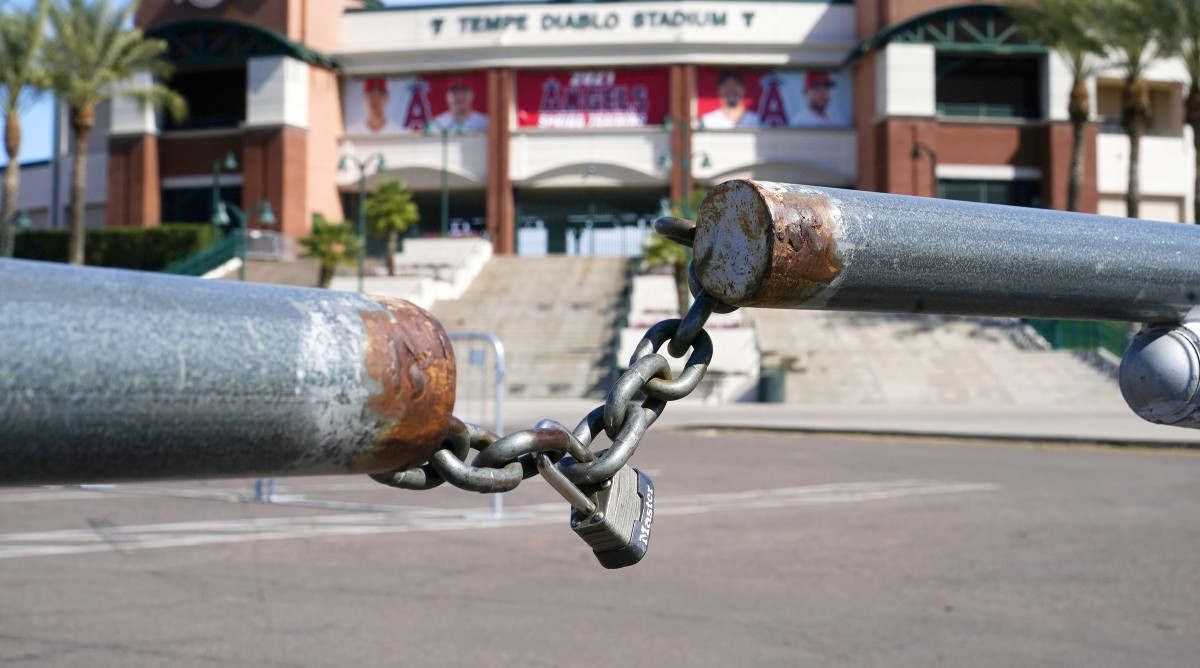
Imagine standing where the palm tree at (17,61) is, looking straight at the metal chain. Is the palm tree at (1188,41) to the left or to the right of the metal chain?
left

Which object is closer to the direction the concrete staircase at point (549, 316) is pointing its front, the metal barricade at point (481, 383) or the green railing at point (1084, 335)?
the metal barricade

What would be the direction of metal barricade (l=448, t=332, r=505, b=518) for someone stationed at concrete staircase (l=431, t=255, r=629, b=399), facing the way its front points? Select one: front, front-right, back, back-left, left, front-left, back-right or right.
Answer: front

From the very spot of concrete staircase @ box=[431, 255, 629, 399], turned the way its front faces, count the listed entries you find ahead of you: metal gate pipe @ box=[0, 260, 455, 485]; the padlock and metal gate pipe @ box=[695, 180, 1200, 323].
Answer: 3

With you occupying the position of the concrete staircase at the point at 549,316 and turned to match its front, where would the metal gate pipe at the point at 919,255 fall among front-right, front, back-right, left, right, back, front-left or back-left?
front

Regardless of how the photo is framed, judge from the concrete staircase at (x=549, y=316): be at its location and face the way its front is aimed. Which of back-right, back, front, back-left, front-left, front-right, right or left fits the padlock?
front

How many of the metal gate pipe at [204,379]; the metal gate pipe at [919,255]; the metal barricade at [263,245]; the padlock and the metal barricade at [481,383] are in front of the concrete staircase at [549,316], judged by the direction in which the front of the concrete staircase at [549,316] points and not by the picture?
4

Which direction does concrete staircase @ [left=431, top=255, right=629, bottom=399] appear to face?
toward the camera

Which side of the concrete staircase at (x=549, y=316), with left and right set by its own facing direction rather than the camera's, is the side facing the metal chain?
front

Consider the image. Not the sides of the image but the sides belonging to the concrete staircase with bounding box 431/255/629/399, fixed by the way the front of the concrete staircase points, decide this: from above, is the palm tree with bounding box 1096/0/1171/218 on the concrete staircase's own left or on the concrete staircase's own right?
on the concrete staircase's own left

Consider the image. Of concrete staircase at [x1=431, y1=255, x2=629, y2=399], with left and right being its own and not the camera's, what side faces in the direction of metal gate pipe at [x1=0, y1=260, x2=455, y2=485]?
front
